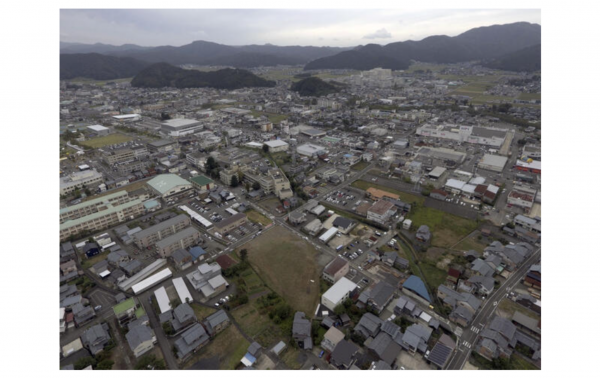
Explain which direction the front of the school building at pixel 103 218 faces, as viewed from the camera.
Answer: facing the viewer and to the right of the viewer

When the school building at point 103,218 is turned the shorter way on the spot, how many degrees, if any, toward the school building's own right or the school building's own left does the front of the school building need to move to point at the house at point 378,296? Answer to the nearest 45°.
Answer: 0° — it already faces it

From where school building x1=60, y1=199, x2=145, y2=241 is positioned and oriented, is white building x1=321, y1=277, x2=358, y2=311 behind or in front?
in front

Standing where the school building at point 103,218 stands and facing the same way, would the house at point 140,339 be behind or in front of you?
in front

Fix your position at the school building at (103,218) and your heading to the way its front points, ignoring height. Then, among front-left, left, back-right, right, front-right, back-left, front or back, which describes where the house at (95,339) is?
front-right

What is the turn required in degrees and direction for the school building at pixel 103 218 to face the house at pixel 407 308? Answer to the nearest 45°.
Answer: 0° — it already faces it

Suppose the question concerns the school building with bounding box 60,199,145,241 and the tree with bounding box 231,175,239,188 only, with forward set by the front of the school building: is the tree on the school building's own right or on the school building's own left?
on the school building's own left

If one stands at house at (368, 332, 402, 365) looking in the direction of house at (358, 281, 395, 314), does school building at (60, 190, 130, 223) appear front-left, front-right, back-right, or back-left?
front-left

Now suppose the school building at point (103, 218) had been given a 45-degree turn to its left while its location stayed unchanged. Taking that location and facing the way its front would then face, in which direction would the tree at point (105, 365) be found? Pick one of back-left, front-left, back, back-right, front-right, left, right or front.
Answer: right

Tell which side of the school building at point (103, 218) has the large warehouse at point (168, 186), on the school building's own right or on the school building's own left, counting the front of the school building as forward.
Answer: on the school building's own left

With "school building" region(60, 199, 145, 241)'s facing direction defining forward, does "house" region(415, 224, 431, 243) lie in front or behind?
in front

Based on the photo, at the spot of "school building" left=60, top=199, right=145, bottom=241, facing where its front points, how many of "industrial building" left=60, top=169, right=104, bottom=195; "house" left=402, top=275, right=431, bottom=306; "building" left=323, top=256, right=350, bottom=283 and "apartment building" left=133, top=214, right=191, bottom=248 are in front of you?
3
